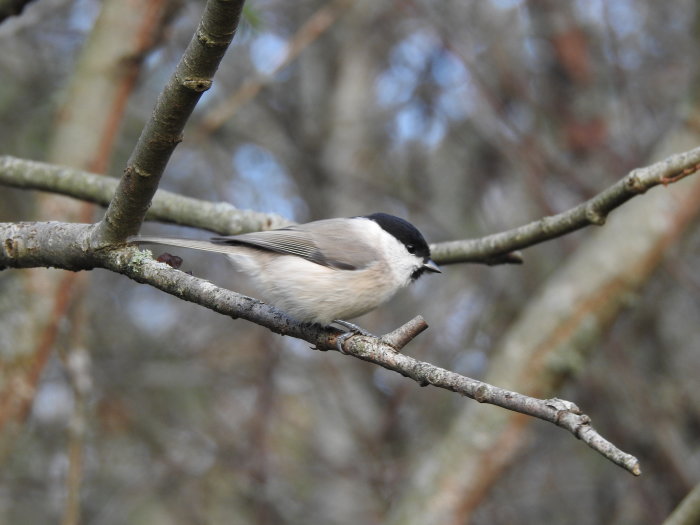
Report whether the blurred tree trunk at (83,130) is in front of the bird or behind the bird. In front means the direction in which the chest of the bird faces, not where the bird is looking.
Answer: behind

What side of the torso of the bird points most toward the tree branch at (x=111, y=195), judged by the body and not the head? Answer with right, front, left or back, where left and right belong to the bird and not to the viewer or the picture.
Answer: back

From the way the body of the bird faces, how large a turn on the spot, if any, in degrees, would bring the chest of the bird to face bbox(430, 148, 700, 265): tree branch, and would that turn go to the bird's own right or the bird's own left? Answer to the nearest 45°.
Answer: approximately 45° to the bird's own right

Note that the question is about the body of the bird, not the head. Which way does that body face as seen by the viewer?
to the viewer's right

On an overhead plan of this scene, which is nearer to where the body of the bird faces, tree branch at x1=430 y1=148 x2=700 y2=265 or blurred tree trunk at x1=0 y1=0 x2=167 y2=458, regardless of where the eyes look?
the tree branch
